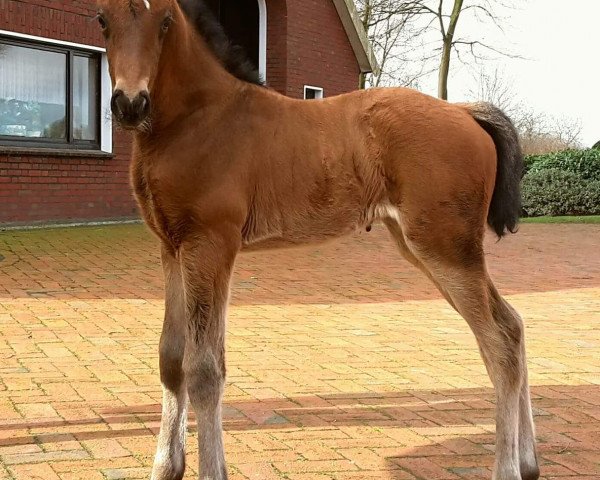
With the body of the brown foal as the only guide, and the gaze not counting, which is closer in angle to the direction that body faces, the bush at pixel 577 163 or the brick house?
the brick house

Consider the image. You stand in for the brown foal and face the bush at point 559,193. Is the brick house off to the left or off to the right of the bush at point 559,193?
left

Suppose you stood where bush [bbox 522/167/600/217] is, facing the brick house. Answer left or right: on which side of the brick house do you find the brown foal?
left

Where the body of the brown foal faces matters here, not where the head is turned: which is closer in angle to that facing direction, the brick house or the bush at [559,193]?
the brick house

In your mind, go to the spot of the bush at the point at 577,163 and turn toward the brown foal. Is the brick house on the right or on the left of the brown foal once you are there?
right

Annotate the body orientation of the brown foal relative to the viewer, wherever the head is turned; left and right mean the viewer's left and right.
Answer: facing to the left of the viewer

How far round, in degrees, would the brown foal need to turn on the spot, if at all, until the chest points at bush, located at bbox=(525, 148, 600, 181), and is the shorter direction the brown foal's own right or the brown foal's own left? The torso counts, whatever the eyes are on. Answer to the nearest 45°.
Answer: approximately 90° to the brown foal's own right
